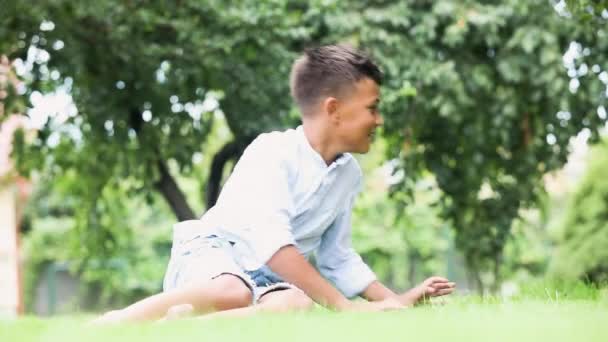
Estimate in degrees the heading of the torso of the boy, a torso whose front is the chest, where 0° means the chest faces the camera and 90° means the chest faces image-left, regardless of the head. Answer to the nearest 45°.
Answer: approximately 315°

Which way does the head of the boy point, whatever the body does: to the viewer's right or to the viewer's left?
to the viewer's right
